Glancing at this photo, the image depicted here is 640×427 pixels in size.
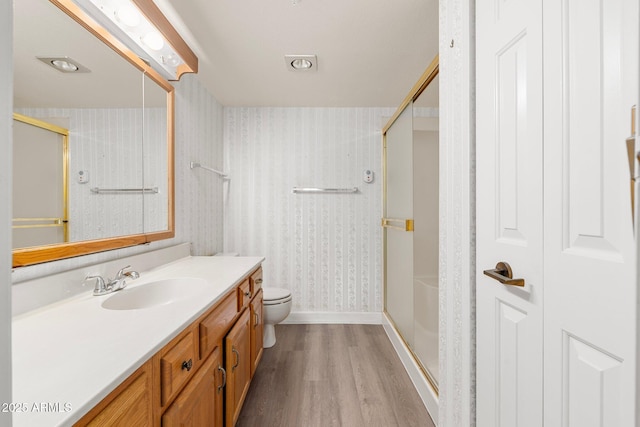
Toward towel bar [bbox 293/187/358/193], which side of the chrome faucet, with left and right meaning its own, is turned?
left

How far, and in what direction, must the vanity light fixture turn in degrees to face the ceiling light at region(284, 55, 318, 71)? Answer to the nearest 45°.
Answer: approximately 45° to its left

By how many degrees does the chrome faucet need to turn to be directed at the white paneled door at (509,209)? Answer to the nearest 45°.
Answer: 0° — it already faces it

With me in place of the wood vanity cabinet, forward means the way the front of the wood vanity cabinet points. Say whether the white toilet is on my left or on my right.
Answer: on my left

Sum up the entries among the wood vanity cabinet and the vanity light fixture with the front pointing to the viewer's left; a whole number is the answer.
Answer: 0

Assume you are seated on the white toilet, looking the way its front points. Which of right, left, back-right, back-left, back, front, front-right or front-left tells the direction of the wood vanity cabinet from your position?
right

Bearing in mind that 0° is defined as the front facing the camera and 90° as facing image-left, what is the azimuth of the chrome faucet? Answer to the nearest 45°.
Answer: approximately 315°

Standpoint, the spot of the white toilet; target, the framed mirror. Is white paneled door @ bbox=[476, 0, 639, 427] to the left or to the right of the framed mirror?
left

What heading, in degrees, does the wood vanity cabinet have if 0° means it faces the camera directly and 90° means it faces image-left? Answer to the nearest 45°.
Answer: approximately 315°
